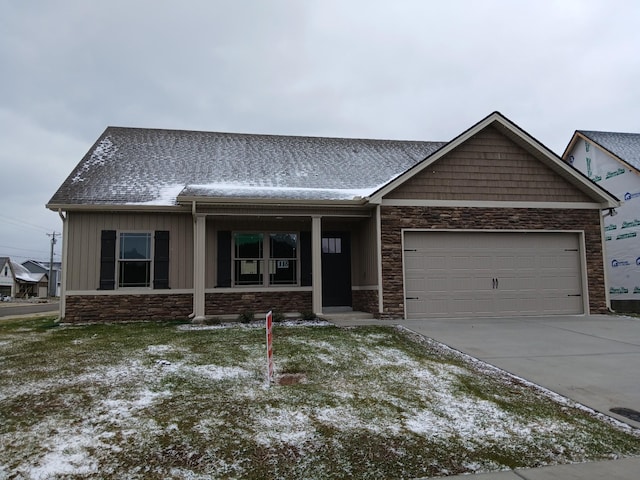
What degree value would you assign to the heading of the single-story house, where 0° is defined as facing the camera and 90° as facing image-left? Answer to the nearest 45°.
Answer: approximately 0°

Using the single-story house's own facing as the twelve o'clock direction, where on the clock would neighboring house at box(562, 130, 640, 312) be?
The neighboring house is roughly at 8 o'clock from the single-story house.
